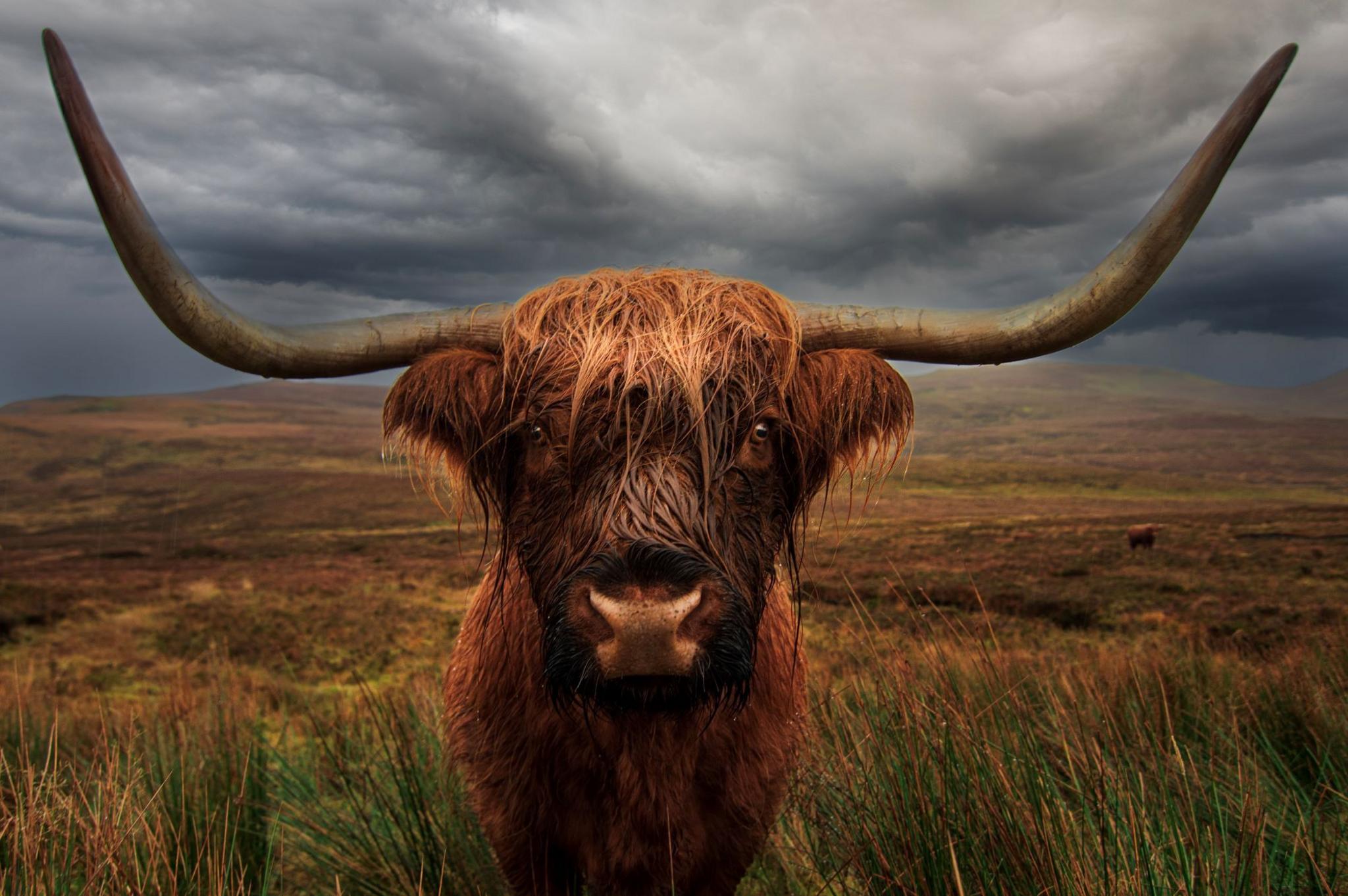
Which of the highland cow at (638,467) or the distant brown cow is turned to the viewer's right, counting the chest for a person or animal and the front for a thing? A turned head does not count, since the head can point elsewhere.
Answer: the distant brown cow

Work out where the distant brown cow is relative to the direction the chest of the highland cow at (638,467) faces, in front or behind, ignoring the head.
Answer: behind

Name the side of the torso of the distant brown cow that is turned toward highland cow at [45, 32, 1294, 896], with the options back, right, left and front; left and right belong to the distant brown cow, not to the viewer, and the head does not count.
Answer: right

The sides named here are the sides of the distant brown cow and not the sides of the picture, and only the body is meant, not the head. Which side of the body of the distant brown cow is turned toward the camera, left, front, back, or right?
right

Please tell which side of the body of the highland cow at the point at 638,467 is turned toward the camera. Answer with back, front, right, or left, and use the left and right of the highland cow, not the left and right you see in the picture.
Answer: front

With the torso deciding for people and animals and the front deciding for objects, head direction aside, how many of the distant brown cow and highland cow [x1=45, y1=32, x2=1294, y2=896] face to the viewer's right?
1
